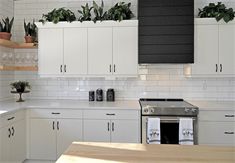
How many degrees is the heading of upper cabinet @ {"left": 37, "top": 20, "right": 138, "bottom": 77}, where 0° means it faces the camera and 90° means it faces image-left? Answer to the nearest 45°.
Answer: approximately 0°

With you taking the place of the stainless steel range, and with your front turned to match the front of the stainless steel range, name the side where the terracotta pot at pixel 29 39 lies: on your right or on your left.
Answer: on your right

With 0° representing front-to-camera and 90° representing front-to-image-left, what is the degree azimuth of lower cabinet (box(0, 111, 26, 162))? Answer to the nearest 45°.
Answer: approximately 315°

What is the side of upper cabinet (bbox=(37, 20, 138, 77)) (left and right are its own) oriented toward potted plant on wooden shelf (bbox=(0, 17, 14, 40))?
right

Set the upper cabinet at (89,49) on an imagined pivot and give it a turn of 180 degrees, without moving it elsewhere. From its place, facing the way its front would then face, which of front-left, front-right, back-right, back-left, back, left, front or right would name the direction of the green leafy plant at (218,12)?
right

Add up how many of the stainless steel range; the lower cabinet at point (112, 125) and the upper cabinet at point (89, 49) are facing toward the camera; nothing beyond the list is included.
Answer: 3

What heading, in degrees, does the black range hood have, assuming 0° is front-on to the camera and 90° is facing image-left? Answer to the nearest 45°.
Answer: approximately 0°

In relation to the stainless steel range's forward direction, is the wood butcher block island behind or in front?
in front
